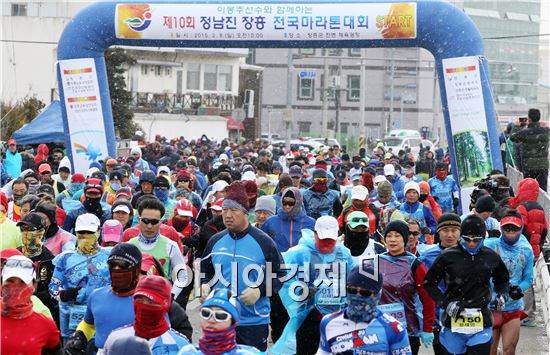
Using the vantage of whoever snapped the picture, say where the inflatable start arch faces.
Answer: facing the viewer
